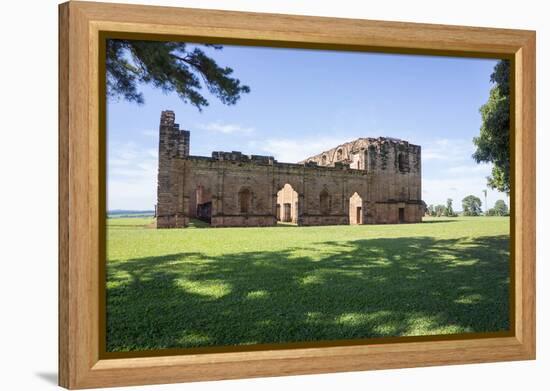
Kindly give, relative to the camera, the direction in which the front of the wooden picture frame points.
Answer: facing the viewer and to the right of the viewer
